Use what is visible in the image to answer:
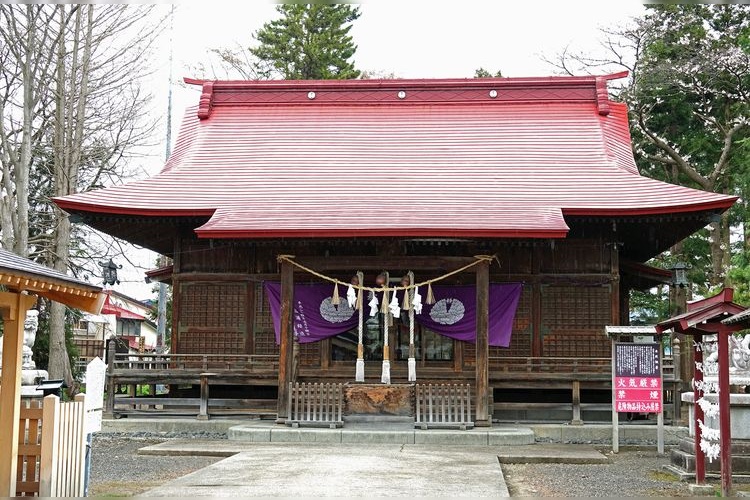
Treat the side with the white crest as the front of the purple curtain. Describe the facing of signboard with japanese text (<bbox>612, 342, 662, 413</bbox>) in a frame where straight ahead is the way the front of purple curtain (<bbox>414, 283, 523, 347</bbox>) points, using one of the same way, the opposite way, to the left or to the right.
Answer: the same way

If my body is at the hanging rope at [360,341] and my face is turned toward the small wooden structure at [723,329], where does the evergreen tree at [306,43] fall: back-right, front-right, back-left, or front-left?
back-left

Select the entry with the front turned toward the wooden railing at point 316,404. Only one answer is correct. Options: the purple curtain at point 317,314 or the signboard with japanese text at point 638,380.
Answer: the purple curtain

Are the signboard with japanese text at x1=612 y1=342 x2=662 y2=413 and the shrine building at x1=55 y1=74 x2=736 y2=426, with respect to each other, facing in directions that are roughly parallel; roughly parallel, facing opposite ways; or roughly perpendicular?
roughly parallel

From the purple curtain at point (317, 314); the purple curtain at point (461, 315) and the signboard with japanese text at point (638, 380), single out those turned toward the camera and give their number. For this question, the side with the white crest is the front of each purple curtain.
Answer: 3

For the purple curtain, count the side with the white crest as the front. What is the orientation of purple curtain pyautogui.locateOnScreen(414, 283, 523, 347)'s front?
toward the camera

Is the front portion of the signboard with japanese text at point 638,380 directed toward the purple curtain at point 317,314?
no

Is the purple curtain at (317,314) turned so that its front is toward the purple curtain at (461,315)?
no

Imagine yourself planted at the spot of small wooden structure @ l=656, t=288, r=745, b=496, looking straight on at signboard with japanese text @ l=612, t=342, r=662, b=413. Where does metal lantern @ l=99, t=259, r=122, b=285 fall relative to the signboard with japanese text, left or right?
left

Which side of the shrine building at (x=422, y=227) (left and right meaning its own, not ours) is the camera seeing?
front

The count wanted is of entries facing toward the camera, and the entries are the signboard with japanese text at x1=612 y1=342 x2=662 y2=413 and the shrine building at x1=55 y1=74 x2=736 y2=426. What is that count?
2

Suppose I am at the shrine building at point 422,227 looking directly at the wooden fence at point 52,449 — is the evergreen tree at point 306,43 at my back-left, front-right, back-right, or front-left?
back-right

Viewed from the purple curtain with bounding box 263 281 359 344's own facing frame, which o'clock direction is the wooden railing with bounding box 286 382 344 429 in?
The wooden railing is roughly at 12 o'clock from the purple curtain.

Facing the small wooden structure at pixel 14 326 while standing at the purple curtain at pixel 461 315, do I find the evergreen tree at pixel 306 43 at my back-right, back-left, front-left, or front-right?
back-right

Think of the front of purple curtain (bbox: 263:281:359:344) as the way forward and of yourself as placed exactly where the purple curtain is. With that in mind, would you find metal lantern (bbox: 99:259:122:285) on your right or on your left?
on your right

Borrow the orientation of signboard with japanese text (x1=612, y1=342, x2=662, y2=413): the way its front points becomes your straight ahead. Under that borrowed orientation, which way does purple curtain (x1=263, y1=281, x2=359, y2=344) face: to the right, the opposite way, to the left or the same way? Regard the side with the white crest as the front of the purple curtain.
the same way

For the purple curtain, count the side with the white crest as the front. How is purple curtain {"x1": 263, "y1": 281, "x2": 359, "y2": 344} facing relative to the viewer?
toward the camera
